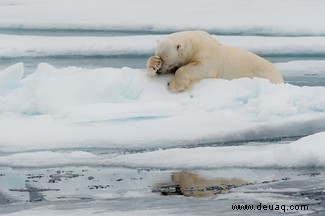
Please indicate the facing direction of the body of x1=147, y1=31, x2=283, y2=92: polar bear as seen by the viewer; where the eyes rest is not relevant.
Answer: to the viewer's left
